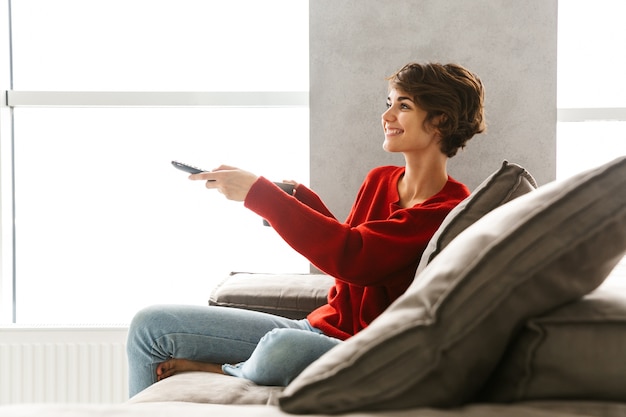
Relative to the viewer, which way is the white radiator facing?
toward the camera

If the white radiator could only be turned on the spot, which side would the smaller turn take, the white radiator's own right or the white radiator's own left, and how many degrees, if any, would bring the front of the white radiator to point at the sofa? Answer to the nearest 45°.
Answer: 0° — it already faces it

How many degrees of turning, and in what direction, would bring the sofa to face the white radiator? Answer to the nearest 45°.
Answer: approximately 45° to its right

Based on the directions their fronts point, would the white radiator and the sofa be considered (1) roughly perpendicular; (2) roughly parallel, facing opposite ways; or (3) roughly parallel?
roughly perpendicular

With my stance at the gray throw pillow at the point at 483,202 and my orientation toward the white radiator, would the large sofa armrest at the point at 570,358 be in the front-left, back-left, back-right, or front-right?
back-left

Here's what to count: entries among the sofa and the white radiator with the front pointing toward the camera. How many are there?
1

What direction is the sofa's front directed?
to the viewer's left

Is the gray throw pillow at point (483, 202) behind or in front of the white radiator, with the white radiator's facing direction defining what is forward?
in front
